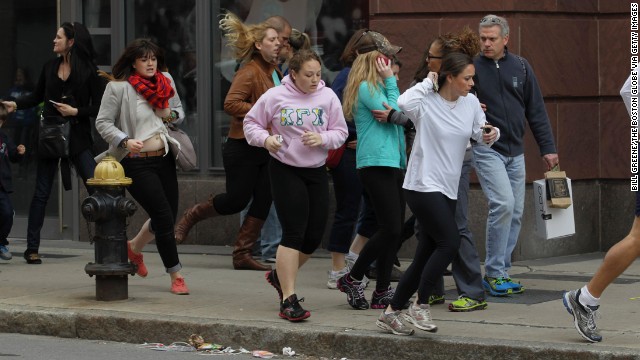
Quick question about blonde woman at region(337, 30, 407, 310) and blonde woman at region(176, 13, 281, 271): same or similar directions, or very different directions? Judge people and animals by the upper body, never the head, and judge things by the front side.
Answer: same or similar directions

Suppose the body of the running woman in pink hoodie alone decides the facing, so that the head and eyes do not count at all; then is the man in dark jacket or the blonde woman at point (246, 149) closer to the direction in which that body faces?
the man in dark jacket

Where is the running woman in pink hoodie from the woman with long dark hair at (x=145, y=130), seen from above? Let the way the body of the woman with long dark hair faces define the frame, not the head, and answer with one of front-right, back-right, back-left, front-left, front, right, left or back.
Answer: front

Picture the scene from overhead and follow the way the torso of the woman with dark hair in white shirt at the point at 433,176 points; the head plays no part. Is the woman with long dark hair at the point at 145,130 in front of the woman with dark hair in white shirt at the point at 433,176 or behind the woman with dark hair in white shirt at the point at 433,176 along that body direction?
behind

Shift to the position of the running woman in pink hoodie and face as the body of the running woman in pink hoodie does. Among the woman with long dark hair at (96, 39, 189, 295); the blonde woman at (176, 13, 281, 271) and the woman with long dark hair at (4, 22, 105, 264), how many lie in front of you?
0

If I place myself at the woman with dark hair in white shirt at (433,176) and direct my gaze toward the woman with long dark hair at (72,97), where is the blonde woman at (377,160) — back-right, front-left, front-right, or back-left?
front-right

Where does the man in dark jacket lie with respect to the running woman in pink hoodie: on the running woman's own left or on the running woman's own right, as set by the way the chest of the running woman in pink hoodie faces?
on the running woman's own left

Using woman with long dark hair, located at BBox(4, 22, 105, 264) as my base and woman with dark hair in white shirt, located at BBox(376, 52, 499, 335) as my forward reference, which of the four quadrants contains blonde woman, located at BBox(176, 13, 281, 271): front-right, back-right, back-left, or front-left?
front-left

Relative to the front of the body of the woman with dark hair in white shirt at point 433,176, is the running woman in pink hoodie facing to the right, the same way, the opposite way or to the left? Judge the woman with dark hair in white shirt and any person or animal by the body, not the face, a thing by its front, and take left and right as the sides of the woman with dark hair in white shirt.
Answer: the same way

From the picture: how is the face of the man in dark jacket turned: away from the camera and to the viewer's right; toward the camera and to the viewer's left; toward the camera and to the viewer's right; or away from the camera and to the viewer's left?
toward the camera and to the viewer's left
